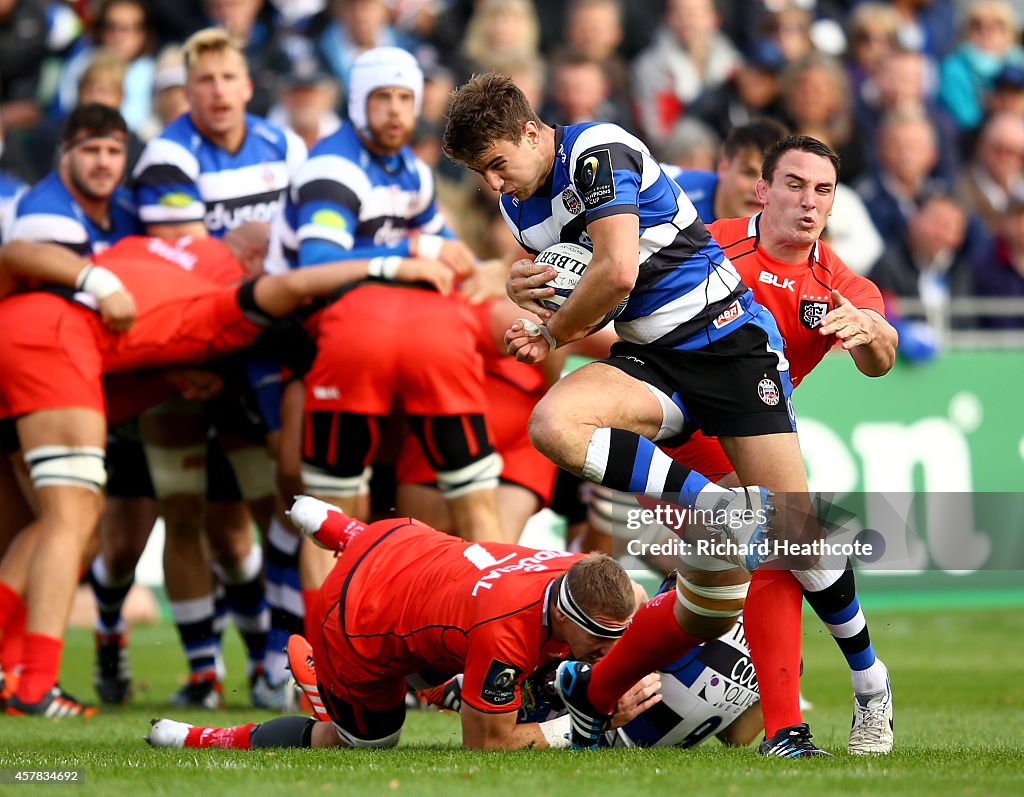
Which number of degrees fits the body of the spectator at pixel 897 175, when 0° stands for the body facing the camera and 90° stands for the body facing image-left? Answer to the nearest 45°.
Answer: approximately 0°

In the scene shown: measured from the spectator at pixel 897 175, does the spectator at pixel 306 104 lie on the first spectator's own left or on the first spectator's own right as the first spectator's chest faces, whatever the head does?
on the first spectator's own right

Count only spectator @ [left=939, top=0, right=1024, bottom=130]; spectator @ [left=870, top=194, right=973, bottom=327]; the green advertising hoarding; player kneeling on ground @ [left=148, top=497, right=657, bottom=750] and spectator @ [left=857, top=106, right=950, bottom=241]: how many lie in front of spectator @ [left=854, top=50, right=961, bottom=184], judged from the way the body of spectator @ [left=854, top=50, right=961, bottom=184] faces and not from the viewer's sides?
4
